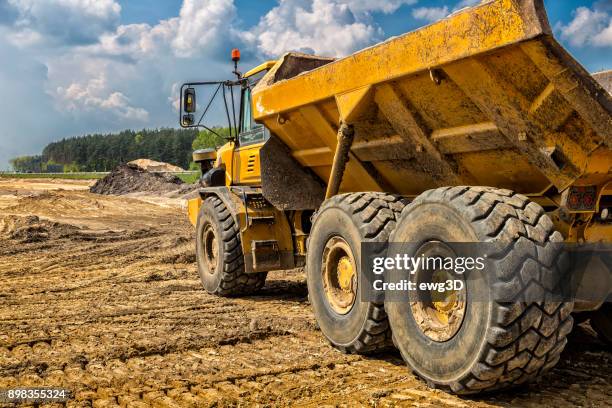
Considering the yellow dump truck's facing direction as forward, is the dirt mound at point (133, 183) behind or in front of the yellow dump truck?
in front

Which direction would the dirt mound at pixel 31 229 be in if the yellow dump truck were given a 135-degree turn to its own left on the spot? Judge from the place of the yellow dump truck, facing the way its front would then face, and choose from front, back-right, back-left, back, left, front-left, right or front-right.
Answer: back-right

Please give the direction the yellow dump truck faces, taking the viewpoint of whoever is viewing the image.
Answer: facing away from the viewer and to the left of the viewer
